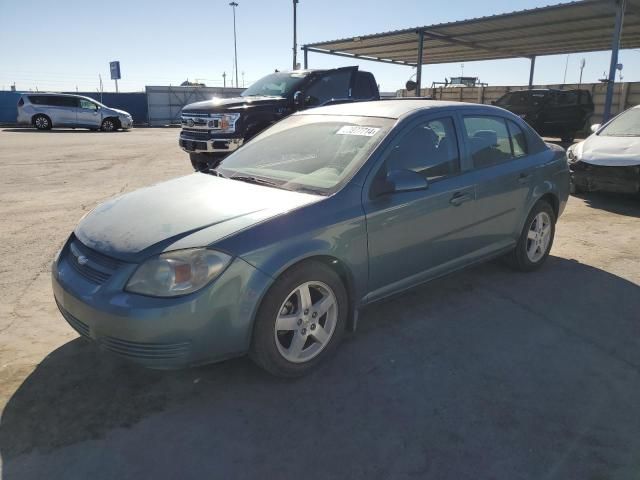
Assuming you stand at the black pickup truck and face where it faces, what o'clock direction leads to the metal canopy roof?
The metal canopy roof is roughly at 6 o'clock from the black pickup truck.

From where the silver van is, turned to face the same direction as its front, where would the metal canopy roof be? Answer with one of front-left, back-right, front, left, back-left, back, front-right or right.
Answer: front-right

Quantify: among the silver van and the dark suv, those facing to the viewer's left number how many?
1

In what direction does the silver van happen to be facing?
to the viewer's right

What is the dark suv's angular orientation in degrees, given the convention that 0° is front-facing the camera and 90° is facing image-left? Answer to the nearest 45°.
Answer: approximately 90°

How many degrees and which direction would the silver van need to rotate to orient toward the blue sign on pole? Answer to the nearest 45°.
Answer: approximately 90° to its left

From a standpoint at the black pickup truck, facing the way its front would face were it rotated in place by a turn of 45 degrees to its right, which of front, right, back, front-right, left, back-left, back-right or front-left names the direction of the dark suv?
back-right

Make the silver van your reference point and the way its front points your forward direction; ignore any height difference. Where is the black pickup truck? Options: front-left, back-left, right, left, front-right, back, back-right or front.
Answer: right

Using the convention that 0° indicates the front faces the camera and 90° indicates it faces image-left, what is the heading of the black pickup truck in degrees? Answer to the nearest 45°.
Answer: approximately 45°

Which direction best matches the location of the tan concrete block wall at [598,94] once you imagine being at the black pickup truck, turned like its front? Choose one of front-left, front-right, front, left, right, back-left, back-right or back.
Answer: back

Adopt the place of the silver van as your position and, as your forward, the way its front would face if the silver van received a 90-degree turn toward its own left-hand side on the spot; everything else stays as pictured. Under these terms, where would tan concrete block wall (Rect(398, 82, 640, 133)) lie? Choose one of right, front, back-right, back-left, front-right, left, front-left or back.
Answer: back-right

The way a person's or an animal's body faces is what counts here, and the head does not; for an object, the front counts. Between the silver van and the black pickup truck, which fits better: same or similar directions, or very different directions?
very different directions

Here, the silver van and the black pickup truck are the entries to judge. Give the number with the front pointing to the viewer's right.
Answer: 1
